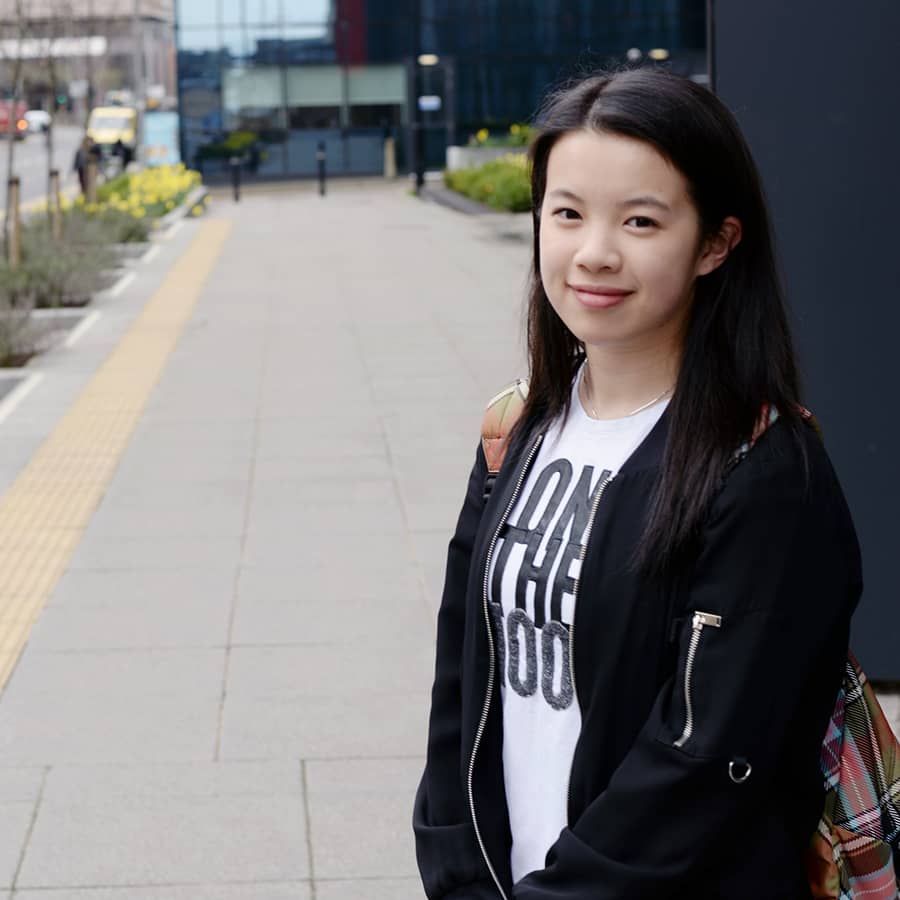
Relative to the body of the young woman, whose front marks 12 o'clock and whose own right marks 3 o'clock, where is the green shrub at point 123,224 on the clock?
The green shrub is roughly at 4 o'clock from the young woman.

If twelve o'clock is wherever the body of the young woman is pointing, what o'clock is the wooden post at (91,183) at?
The wooden post is roughly at 4 o'clock from the young woman.

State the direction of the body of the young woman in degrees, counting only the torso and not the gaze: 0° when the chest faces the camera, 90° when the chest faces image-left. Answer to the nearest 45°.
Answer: approximately 45°

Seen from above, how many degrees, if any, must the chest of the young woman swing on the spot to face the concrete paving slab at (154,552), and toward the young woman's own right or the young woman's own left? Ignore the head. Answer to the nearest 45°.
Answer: approximately 135° to the young woman's own right

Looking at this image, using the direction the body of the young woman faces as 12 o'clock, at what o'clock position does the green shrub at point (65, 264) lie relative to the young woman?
The green shrub is roughly at 4 o'clock from the young woman.

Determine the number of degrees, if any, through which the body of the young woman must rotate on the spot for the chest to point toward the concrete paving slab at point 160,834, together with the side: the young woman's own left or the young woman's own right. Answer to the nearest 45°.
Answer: approximately 90° to the young woman's own right

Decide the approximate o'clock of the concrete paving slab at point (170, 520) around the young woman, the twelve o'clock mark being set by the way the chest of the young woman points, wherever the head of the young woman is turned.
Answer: The concrete paving slab is roughly at 4 o'clock from the young woman.

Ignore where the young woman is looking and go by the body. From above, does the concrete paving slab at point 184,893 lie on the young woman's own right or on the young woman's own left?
on the young woman's own right
